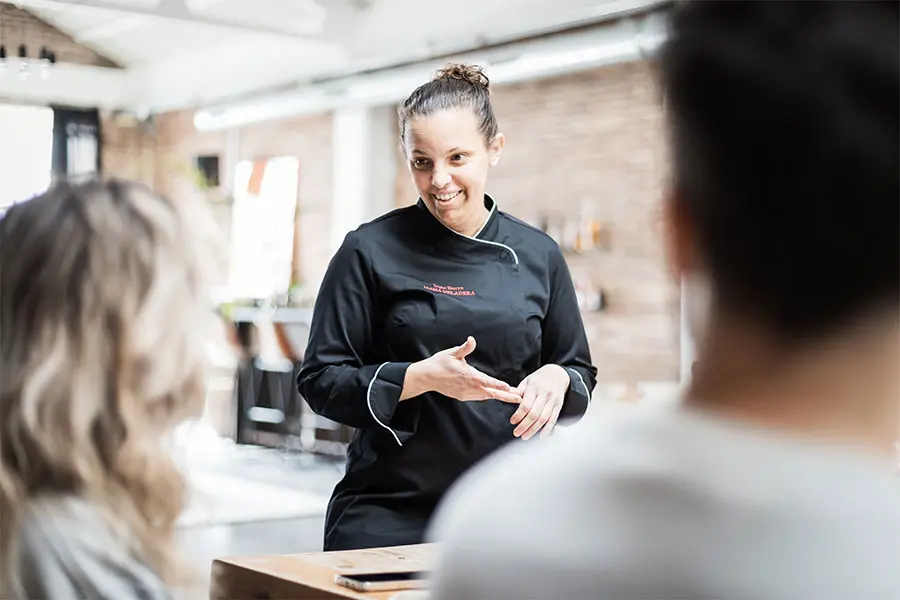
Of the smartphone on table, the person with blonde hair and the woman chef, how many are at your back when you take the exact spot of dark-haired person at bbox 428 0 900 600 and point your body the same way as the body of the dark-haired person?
0

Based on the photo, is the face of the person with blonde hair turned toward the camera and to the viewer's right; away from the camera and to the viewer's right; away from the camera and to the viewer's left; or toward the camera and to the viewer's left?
away from the camera and to the viewer's right

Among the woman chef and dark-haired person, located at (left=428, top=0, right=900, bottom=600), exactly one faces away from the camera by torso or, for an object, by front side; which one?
the dark-haired person

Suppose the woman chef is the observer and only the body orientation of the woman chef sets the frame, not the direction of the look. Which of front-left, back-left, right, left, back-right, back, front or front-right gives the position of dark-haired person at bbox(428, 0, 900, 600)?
front

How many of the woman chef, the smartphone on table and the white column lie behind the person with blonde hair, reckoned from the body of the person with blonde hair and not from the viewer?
0

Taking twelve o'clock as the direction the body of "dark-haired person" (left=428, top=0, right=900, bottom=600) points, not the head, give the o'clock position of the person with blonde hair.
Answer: The person with blonde hair is roughly at 10 o'clock from the dark-haired person.

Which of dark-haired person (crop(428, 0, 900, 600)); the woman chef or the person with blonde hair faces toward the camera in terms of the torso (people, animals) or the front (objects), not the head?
the woman chef

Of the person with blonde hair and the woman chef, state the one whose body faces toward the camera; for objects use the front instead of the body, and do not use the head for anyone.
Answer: the woman chef

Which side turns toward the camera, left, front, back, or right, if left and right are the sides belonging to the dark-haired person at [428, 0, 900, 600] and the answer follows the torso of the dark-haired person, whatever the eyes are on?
back

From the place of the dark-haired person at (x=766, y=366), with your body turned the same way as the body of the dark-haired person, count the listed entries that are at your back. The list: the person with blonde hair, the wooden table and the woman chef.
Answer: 0

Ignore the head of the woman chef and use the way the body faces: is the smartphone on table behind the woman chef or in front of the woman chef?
in front

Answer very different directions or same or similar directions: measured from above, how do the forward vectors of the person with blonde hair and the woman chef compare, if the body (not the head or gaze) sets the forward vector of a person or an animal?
very different directions

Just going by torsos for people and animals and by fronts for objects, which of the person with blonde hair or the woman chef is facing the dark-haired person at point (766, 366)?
the woman chef

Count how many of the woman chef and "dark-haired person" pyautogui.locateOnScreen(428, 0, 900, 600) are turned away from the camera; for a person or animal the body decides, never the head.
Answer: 1

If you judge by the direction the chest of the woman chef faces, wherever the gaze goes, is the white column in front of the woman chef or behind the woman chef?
behind

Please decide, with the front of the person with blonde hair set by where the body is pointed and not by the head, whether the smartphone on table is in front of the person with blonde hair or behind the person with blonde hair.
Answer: in front

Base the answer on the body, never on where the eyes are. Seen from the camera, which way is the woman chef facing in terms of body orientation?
toward the camera

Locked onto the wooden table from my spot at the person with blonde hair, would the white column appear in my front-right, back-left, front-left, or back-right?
front-left

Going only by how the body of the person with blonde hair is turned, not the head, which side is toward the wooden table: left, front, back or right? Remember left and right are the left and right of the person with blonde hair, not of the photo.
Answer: front

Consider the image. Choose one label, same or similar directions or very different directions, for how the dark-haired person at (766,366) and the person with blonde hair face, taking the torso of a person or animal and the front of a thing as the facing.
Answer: same or similar directions
